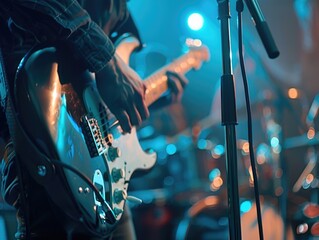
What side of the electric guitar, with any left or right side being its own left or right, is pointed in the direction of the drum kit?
left

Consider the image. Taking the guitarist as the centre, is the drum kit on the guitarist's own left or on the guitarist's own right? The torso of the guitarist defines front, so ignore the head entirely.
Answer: on the guitarist's own left
